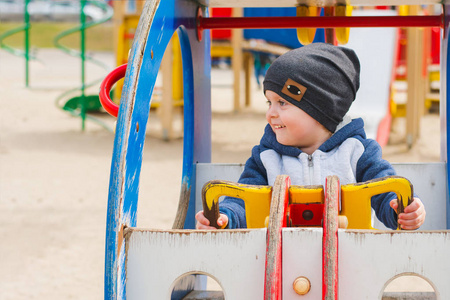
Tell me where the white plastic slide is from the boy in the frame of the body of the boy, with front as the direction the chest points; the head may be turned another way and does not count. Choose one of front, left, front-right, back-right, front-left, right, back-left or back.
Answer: back

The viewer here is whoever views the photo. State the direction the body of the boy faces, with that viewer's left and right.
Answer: facing the viewer
